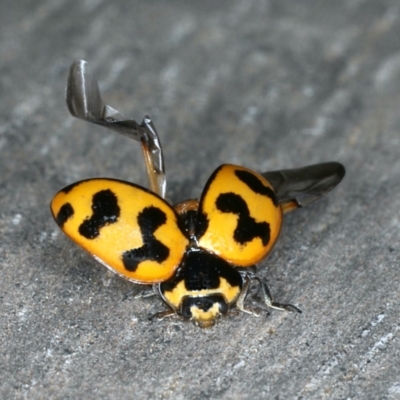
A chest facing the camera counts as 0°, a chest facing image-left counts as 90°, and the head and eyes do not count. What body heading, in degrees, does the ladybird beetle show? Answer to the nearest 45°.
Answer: approximately 0°
